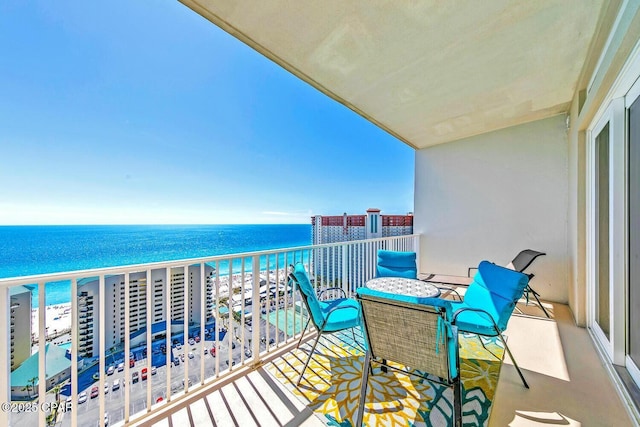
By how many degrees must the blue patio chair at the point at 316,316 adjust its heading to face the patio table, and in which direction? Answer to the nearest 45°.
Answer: approximately 45° to its left

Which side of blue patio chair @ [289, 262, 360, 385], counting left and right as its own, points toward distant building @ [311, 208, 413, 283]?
left

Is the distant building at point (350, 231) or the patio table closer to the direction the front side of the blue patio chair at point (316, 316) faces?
the patio table

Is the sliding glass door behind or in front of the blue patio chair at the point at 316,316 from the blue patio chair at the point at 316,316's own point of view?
in front

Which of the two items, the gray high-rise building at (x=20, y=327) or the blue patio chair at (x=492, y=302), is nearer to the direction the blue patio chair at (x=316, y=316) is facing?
the blue patio chair

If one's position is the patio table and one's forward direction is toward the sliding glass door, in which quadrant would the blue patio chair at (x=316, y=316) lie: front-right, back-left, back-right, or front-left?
back-right

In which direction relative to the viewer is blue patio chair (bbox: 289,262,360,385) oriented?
to the viewer's right

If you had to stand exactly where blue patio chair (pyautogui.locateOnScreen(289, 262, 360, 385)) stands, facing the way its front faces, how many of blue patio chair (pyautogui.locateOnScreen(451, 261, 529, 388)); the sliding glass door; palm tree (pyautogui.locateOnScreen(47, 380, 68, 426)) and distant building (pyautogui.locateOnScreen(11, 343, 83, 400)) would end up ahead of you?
2
